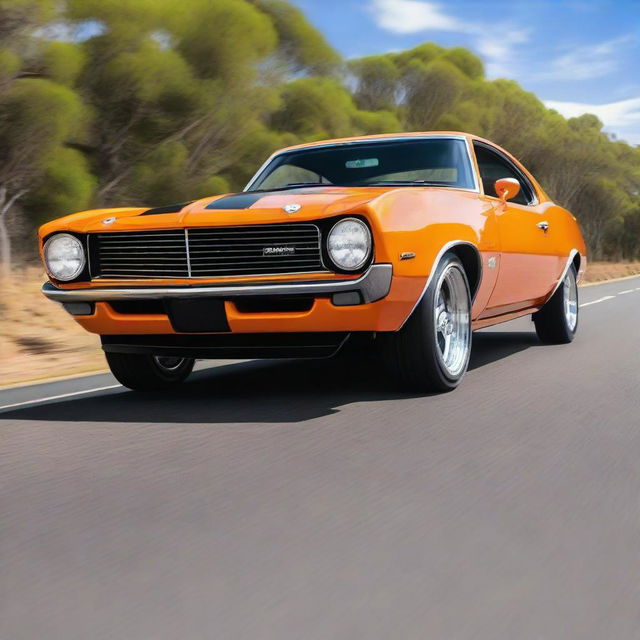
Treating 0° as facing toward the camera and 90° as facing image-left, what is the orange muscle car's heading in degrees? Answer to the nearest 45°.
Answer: approximately 45°
